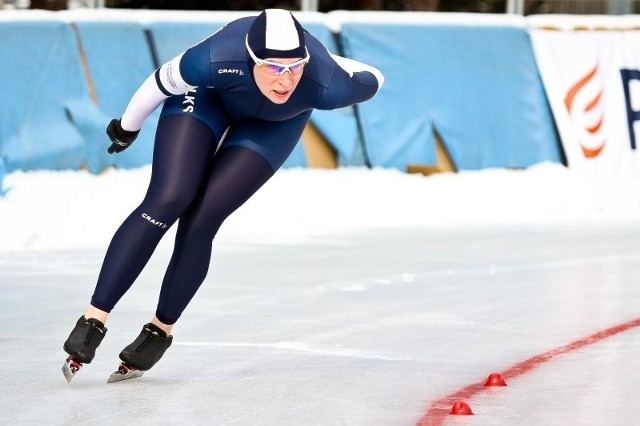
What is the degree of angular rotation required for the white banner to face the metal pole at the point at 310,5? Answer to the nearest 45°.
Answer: approximately 90° to its right

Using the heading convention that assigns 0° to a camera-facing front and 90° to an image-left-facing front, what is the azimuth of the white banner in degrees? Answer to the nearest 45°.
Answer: approximately 0°

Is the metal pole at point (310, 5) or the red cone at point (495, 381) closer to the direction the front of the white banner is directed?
the red cone

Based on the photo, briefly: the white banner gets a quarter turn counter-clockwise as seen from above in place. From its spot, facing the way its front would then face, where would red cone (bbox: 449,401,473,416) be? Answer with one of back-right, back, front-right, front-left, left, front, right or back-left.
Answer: right

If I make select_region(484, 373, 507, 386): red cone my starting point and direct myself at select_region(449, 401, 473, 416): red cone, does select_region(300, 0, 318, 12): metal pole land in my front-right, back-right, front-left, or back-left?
back-right

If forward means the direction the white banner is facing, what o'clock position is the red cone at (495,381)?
The red cone is roughly at 12 o'clock from the white banner.
